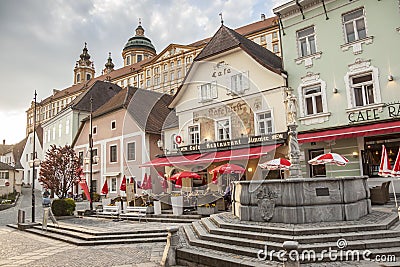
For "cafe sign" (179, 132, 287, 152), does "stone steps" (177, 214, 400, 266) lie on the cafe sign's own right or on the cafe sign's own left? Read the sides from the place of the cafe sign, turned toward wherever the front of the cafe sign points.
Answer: on the cafe sign's own left

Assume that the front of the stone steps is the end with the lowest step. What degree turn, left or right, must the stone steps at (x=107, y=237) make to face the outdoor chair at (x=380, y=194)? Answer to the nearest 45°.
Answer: approximately 90° to its left

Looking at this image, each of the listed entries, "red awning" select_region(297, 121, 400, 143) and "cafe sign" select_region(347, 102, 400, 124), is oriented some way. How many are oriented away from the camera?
0

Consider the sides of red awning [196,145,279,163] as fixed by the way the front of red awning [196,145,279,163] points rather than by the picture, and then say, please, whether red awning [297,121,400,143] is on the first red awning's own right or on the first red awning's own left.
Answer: on the first red awning's own left

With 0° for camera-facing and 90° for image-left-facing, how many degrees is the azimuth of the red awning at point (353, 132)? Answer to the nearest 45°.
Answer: approximately 45°

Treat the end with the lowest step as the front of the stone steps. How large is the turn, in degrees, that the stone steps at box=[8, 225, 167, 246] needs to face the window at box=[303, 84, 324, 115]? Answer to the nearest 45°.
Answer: approximately 90° to its left

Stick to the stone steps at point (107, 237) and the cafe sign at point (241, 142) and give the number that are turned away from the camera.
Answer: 0

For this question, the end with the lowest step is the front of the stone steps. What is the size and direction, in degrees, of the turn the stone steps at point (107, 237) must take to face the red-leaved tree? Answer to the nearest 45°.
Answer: approximately 180°

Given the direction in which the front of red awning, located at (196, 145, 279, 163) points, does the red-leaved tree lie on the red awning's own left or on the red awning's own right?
on the red awning's own right
